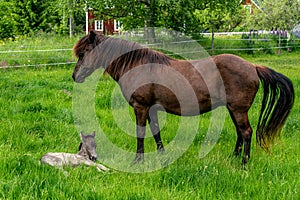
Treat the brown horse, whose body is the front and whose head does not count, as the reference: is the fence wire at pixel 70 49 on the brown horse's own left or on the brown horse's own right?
on the brown horse's own right

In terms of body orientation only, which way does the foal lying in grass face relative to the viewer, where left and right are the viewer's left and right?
facing to the right of the viewer

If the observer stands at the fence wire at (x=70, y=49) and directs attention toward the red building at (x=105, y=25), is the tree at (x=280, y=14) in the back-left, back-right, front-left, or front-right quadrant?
front-right

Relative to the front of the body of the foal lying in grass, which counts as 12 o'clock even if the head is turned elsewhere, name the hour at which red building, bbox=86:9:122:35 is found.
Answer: The red building is roughly at 9 o'clock from the foal lying in grass.

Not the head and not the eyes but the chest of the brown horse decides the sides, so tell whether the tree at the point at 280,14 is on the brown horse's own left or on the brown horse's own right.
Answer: on the brown horse's own right

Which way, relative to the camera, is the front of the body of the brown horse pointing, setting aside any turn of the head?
to the viewer's left

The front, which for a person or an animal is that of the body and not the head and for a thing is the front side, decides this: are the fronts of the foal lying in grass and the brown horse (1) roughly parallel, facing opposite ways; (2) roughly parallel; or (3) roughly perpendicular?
roughly parallel, facing opposite ways

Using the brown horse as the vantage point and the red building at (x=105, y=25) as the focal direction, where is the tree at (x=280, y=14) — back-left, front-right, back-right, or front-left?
front-right

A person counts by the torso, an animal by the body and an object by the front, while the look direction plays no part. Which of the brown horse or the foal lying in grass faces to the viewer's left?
the brown horse

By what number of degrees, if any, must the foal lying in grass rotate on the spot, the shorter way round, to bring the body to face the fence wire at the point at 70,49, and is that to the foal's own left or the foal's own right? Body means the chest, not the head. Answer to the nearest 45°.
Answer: approximately 90° to the foal's own left
